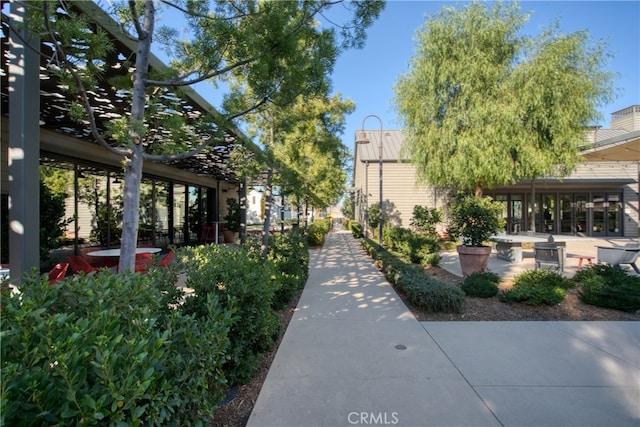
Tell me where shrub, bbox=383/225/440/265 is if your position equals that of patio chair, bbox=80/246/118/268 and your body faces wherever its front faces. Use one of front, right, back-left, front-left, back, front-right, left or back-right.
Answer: front

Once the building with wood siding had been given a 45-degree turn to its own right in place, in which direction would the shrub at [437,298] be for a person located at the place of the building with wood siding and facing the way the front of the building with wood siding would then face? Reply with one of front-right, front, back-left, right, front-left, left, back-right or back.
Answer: front-left

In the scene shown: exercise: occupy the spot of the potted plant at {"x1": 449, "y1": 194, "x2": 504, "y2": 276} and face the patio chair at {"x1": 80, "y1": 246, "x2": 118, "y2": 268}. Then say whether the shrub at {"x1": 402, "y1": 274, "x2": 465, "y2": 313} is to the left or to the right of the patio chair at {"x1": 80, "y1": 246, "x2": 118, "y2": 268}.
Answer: left

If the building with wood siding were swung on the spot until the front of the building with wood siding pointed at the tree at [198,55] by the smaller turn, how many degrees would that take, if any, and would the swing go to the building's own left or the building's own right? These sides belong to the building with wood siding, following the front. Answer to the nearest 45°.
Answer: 0° — it already faces it

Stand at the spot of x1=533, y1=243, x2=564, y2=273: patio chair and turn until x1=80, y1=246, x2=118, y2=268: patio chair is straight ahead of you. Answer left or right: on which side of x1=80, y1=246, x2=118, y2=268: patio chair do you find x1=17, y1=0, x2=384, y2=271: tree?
left

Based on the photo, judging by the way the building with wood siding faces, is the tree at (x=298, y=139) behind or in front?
in front

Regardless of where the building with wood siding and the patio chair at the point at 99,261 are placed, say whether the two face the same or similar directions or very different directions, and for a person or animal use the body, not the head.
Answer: very different directions

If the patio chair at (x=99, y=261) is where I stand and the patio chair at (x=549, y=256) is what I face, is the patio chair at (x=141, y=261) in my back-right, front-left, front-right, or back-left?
front-right

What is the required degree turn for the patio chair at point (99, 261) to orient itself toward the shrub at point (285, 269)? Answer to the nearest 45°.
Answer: approximately 45° to its right

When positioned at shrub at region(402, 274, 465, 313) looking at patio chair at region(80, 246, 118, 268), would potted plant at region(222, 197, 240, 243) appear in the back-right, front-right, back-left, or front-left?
front-right

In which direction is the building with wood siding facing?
toward the camera

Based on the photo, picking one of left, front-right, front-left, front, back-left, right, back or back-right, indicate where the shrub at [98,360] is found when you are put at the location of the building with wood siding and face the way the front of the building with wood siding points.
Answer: front
